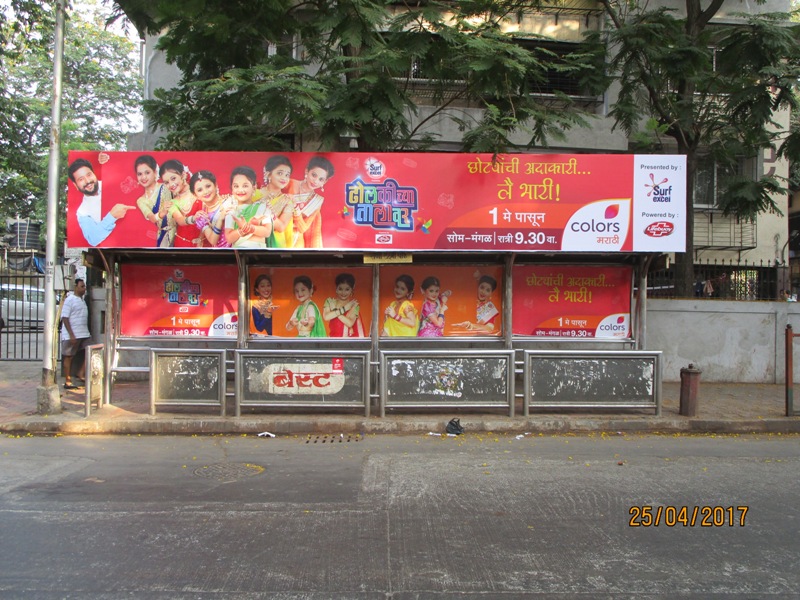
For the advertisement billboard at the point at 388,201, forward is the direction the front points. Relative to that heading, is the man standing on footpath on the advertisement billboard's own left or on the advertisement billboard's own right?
on the advertisement billboard's own right

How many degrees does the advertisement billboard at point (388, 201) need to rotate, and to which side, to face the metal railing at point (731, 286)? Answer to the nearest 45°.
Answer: approximately 135° to its left

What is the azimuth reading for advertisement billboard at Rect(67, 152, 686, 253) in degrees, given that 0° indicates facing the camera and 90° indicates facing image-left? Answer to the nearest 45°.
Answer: approximately 0°

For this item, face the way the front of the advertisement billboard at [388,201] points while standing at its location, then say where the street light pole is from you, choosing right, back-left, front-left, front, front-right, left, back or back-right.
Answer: right

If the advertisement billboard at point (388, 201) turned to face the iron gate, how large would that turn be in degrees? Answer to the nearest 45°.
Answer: approximately 135° to its right

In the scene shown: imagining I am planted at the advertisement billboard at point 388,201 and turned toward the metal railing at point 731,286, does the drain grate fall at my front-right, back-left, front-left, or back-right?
back-right
